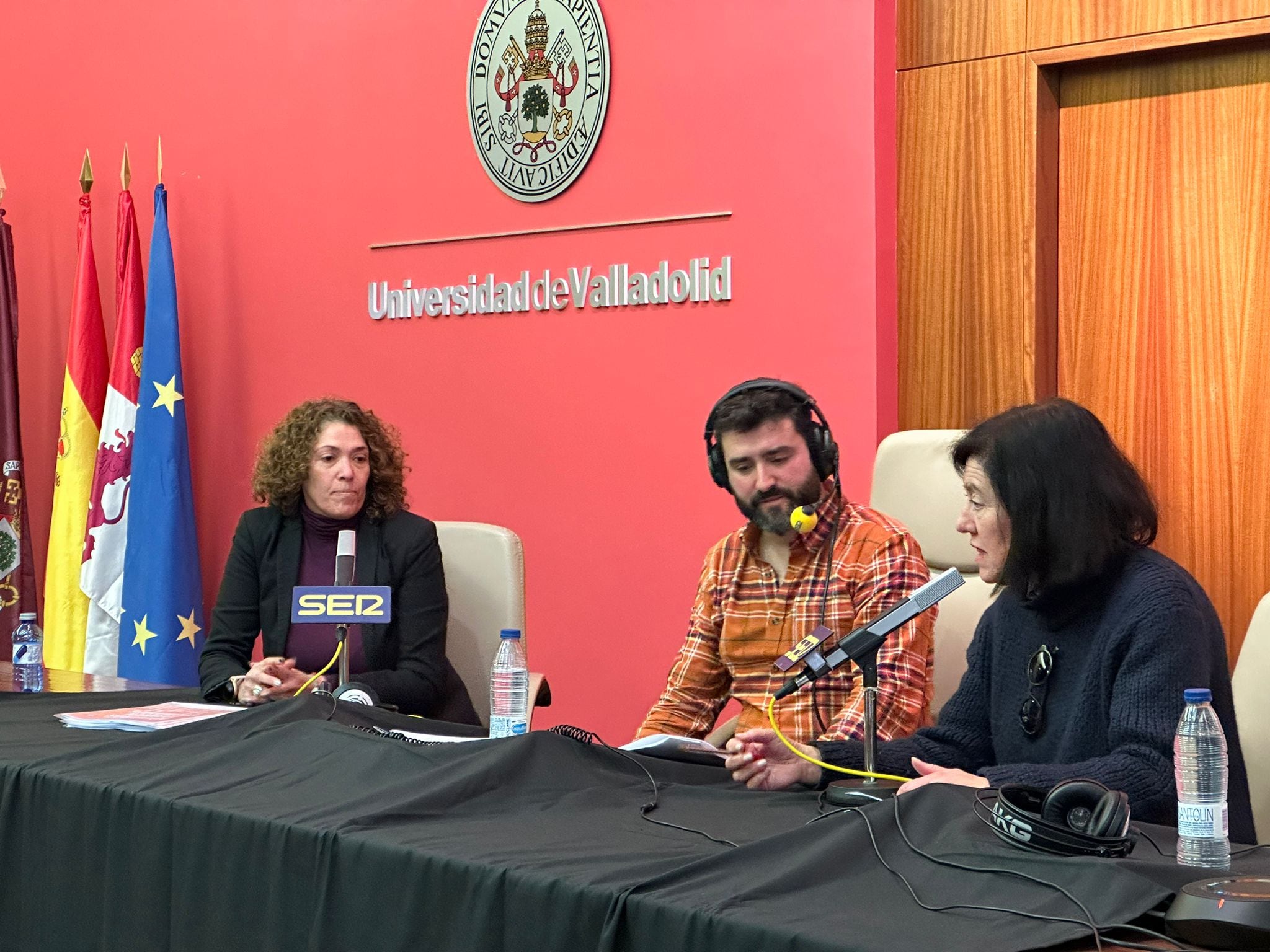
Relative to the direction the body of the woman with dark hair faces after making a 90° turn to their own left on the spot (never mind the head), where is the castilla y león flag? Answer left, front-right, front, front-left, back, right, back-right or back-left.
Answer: back

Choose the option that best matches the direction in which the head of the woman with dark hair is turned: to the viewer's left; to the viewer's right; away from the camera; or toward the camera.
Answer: to the viewer's left

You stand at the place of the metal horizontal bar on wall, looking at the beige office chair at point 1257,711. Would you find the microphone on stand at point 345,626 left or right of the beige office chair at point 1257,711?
right

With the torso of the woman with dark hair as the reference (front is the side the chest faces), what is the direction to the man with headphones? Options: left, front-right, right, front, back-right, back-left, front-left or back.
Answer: right

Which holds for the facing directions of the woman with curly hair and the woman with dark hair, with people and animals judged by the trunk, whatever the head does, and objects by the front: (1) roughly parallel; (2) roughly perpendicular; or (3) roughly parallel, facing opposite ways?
roughly perpendicular

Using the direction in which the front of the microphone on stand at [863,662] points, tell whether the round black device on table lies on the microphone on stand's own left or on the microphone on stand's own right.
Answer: on the microphone on stand's own right

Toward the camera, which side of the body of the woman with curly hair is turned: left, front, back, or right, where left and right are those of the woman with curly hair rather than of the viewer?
front

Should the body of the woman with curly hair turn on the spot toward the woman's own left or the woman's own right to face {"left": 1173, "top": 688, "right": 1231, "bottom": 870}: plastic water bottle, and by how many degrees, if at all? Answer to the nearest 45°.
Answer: approximately 45° to the woman's own left

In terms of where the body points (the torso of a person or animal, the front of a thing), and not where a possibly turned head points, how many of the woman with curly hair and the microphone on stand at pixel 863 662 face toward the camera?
1

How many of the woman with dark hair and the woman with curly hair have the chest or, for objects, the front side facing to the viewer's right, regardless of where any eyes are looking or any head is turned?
0

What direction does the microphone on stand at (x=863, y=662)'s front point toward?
to the viewer's right

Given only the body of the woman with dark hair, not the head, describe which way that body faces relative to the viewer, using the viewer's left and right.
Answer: facing the viewer and to the left of the viewer

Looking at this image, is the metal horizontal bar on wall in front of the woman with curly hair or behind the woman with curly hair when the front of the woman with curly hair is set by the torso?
behind
